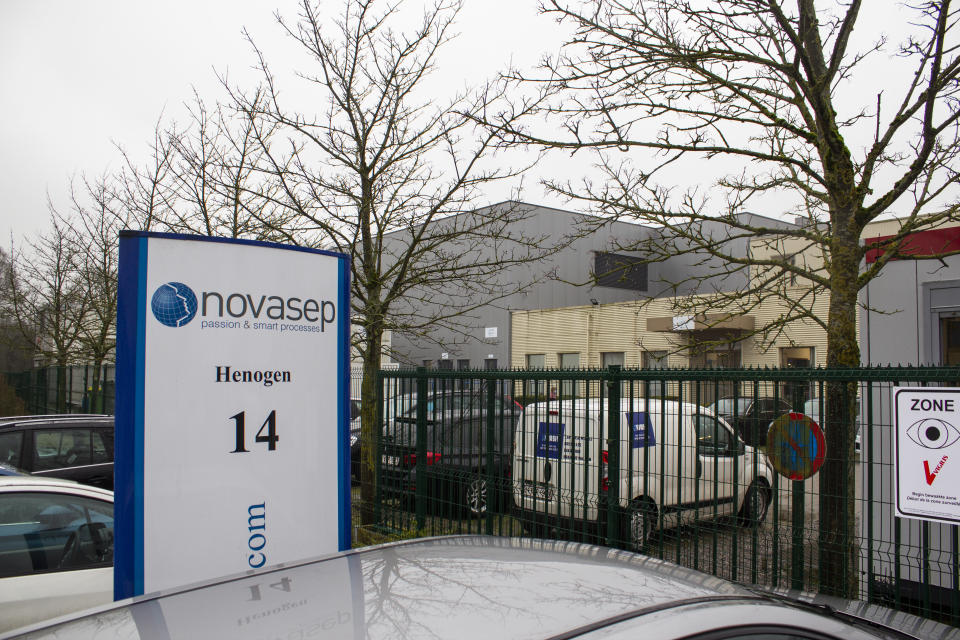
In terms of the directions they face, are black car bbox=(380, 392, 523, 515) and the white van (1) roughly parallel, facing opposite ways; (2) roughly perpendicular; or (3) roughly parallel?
roughly parallel

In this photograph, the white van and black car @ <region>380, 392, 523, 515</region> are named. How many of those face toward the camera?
0

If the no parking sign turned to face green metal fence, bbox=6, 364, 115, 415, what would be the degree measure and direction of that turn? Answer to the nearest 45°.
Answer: approximately 135° to its right

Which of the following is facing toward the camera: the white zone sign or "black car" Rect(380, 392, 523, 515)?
the white zone sign

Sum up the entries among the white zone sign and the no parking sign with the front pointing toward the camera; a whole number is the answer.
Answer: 2

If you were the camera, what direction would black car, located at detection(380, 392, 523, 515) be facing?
facing away from the viewer and to the right of the viewer

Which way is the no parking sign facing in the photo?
toward the camera

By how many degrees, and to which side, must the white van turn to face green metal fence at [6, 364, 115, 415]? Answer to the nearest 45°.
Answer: approximately 90° to its left

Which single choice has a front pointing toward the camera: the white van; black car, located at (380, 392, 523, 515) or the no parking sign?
the no parking sign

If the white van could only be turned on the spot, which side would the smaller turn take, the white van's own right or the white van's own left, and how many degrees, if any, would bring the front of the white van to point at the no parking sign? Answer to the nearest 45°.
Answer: approximately 90° to the white van's own right
